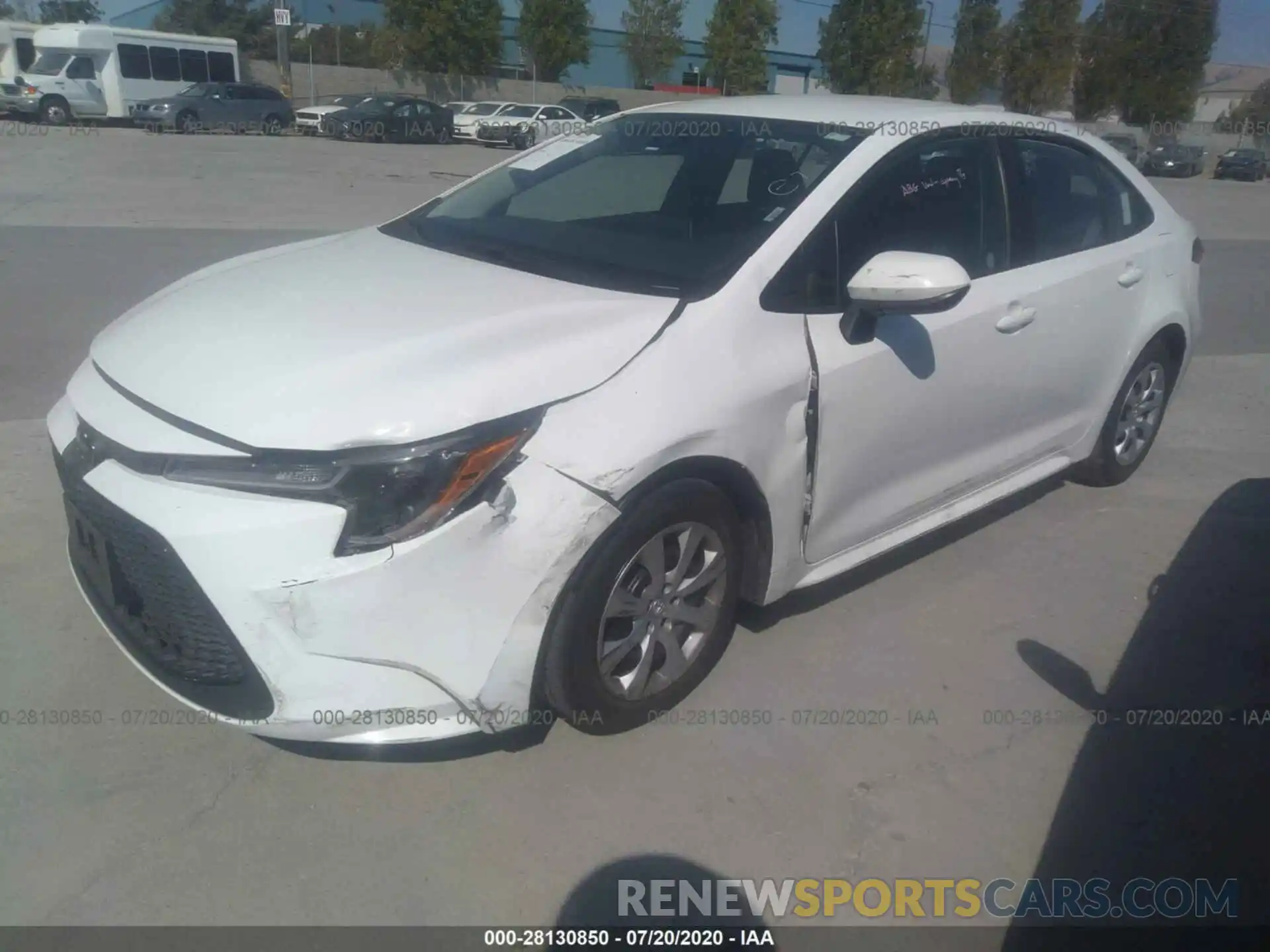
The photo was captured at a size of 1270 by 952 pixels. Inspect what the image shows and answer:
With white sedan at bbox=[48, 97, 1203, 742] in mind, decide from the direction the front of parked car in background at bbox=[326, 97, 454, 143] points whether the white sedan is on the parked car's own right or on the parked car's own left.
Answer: on the parked car's own left

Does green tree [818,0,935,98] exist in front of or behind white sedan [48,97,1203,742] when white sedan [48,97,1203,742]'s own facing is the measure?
behind

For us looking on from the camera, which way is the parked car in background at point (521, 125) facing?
facing the viewer and to the left of the viewer

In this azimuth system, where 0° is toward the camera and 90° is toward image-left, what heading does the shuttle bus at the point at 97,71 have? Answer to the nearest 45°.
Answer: approximately 45°

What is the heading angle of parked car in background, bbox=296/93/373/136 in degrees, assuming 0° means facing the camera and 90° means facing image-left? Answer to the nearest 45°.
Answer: approximately 45°

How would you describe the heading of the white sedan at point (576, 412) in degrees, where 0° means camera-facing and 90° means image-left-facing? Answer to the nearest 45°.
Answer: approximately 45°

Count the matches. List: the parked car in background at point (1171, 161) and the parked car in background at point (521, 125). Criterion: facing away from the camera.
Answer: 0

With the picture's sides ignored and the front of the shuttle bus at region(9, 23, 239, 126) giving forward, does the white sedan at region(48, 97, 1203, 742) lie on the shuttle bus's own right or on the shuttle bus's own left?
on the shuttle bus's own left

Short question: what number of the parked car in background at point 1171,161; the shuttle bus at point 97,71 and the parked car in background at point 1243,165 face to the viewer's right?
0

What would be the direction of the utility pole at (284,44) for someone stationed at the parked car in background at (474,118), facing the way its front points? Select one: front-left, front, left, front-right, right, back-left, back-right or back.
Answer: right
